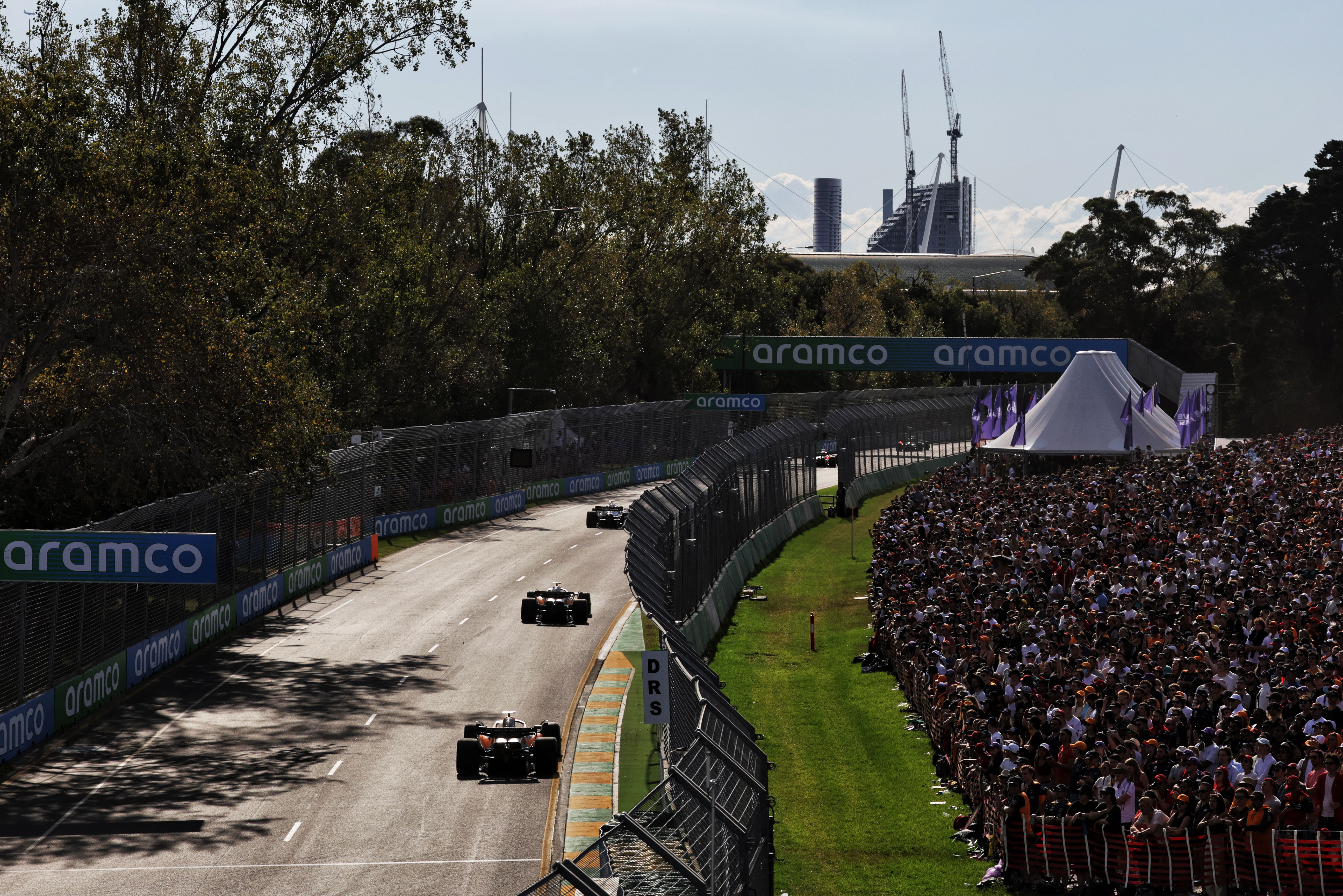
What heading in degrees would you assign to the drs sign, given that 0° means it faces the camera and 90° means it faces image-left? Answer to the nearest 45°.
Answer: approximately 0°

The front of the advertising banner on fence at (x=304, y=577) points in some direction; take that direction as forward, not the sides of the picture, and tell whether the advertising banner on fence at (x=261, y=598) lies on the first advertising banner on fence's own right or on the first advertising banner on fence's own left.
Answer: on the first advertising banner on fence's own right

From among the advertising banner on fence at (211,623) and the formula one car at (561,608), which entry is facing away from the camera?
the formula one car

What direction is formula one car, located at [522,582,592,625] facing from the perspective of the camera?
away from the camera

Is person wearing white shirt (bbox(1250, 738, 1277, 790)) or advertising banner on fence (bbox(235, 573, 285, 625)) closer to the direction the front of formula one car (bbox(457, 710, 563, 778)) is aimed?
the advertising banner on fence

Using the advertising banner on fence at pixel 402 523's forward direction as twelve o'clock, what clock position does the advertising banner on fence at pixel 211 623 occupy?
the advertising banner on fence at pixel 211 623 is roughly at 2 o'clock from the advertising banner on fence at pixel 402 523.

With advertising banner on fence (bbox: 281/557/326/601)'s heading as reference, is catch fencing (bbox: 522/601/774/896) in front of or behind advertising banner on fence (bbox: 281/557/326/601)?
in front

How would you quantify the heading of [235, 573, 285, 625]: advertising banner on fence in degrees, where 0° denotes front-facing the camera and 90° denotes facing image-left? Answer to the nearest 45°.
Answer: approximately 315°

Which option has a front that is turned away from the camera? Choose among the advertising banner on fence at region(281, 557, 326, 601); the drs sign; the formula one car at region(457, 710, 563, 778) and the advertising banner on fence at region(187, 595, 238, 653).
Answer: the formula one car

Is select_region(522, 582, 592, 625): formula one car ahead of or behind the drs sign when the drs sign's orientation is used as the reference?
behind

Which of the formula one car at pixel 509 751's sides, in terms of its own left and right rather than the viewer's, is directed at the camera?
back

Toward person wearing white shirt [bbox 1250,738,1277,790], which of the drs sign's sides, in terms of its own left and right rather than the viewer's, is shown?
left
